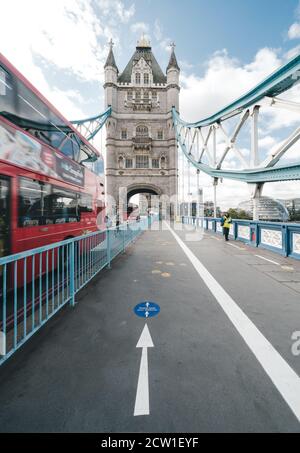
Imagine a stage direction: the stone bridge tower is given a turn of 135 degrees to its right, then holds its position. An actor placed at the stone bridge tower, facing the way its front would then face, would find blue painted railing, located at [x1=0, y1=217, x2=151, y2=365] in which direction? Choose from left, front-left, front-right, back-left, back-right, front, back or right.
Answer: back-left

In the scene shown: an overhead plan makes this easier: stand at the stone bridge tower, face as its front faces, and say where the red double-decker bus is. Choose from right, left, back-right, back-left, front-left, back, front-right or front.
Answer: front

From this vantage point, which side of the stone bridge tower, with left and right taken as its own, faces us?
front

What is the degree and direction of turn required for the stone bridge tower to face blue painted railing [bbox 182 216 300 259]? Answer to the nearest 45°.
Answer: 0° — it already faces it
